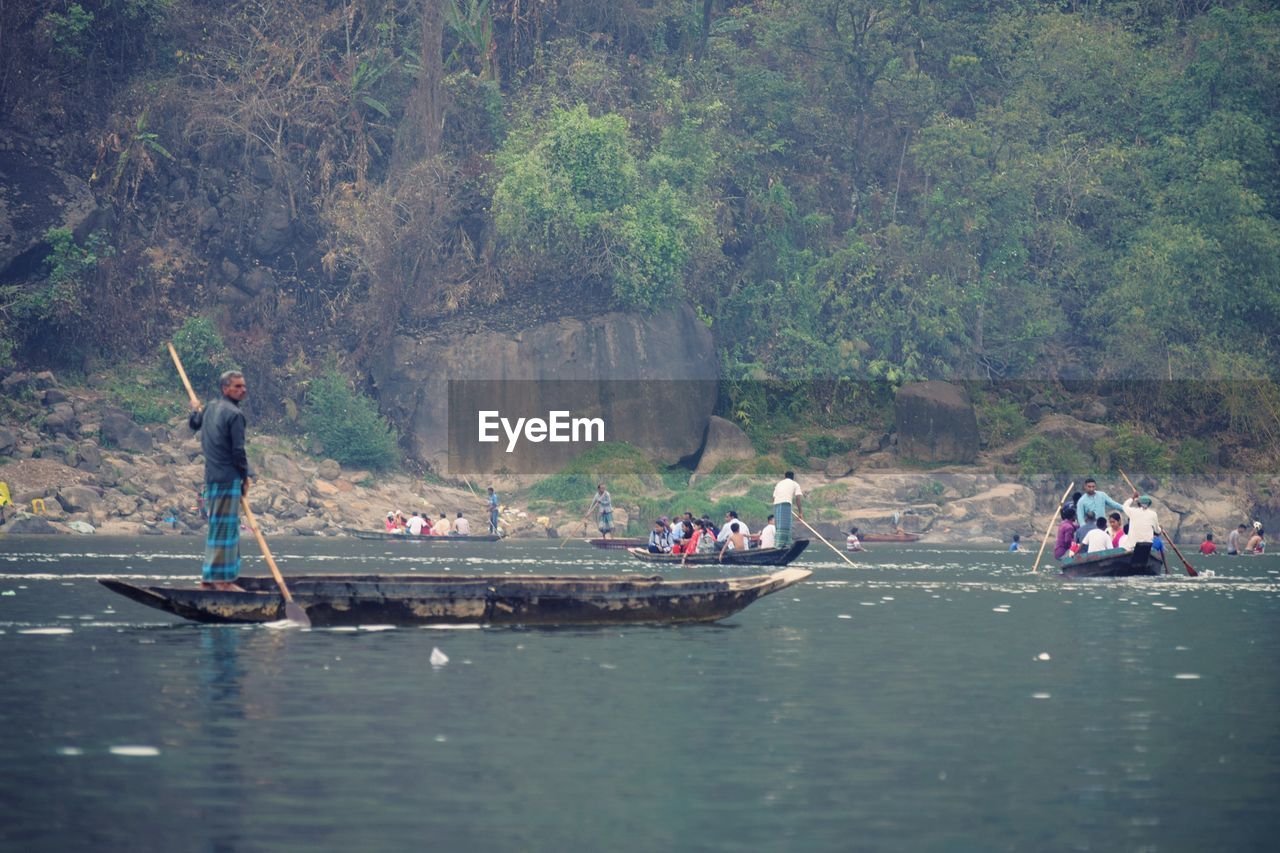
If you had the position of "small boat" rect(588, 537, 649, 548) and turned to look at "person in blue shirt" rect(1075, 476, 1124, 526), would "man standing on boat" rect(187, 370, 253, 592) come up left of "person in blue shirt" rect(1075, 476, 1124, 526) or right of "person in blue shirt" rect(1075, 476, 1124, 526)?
right

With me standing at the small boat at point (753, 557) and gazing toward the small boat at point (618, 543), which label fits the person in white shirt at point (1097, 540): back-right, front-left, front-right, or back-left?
back-right

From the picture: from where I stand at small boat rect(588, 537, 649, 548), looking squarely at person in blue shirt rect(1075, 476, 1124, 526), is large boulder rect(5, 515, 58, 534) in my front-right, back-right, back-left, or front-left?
back-right

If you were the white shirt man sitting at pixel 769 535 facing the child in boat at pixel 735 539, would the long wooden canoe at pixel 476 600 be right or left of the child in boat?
left
